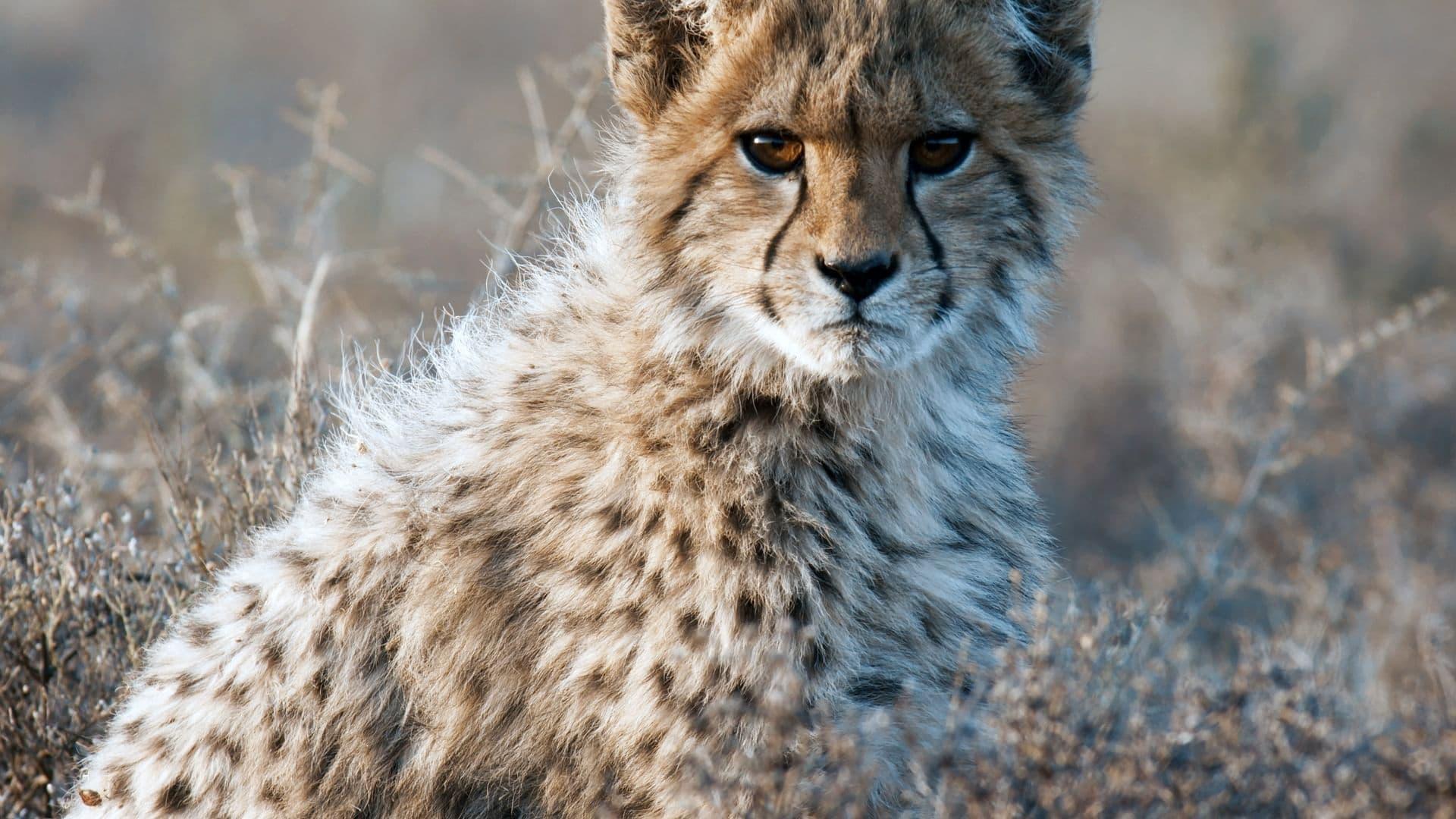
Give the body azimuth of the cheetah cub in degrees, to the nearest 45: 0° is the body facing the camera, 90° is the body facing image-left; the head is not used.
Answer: approximately 315°
